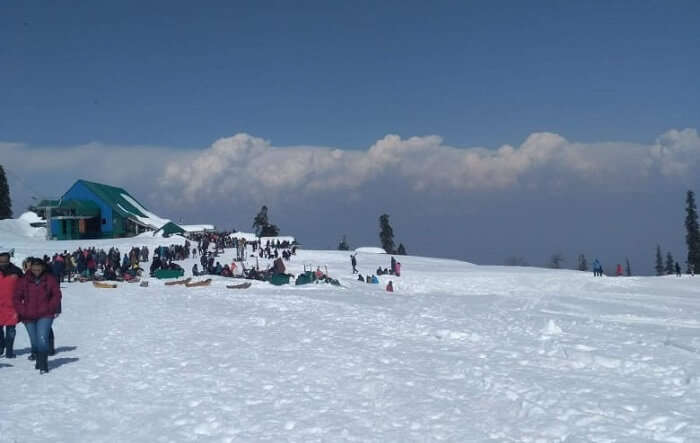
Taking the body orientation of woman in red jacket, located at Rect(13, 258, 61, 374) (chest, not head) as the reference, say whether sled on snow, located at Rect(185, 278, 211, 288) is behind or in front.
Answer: behind

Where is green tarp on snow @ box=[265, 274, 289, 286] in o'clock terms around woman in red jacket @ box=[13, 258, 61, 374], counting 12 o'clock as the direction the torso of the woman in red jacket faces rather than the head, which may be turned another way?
The green tarp on snow is roughly at 7 o'clock from the woman in red jacket.

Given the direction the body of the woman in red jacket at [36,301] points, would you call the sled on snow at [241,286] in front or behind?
behind

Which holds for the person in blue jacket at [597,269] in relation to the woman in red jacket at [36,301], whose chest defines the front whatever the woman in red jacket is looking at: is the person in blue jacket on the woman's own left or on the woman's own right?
on the woman's own left

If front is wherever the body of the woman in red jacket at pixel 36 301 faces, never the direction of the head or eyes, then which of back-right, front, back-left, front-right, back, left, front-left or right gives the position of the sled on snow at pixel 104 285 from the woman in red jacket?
back

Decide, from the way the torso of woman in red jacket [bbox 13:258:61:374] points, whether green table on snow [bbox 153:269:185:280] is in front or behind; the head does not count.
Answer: behind

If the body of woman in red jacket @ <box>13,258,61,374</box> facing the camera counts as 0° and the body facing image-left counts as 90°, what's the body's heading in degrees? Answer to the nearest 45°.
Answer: approximately 0°

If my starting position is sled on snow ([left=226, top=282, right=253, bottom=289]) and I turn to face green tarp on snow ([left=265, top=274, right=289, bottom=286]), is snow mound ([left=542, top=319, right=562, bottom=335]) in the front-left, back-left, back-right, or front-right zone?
back-right
